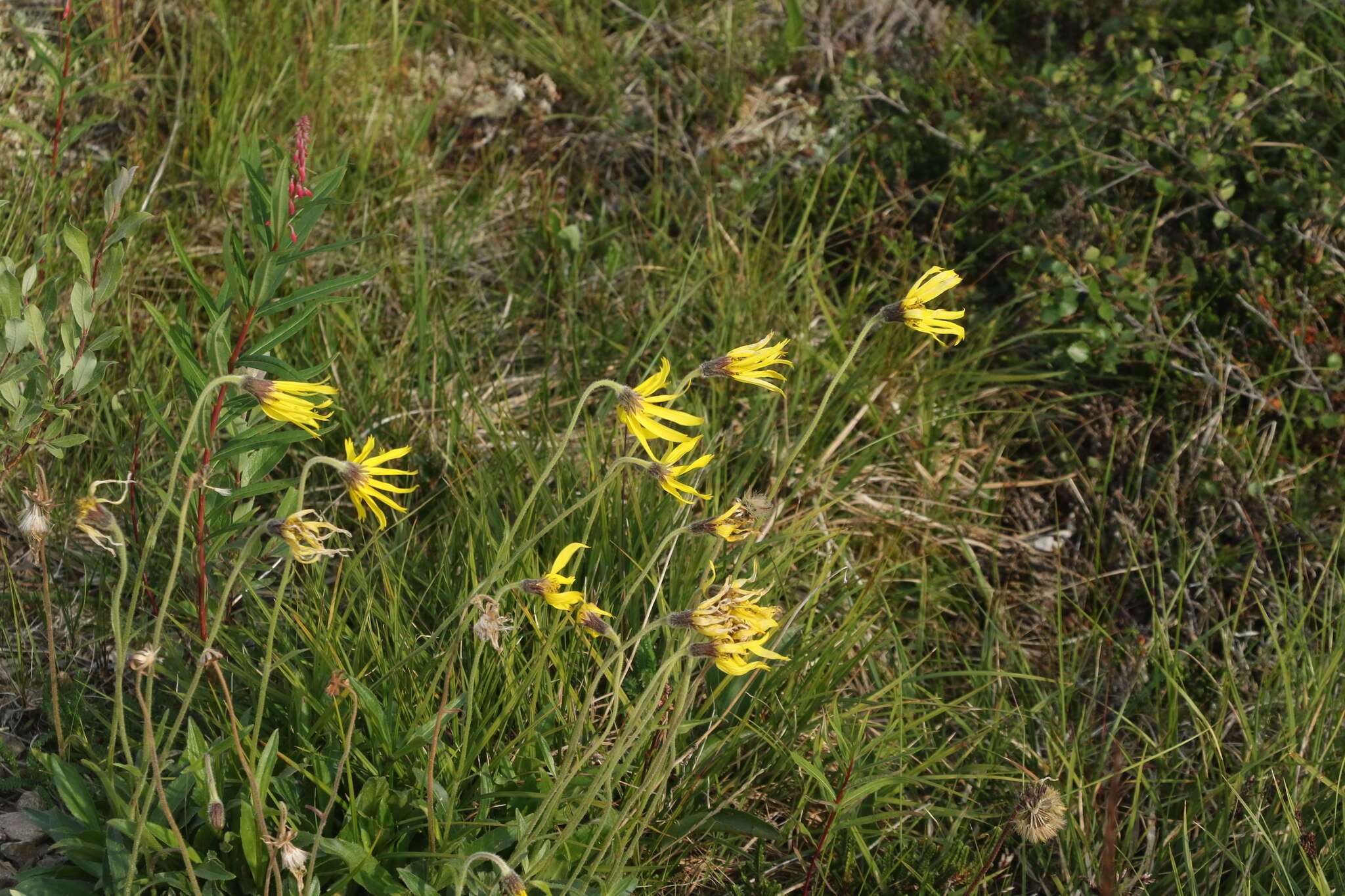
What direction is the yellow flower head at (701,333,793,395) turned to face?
to the viewer's right

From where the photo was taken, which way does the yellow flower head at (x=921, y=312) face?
to the viewer's right

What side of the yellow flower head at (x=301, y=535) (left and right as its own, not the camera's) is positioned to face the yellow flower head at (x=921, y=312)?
front

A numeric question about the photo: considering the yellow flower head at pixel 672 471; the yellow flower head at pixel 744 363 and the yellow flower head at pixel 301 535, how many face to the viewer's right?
3

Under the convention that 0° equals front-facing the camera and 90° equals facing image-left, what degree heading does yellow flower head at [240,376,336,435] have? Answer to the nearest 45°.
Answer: approximately 270°

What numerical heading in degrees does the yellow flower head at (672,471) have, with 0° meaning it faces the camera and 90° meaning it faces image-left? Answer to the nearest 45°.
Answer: approximately 270°

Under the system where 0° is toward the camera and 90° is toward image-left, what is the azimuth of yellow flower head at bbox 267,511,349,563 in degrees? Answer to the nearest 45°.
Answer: approximately 270°
